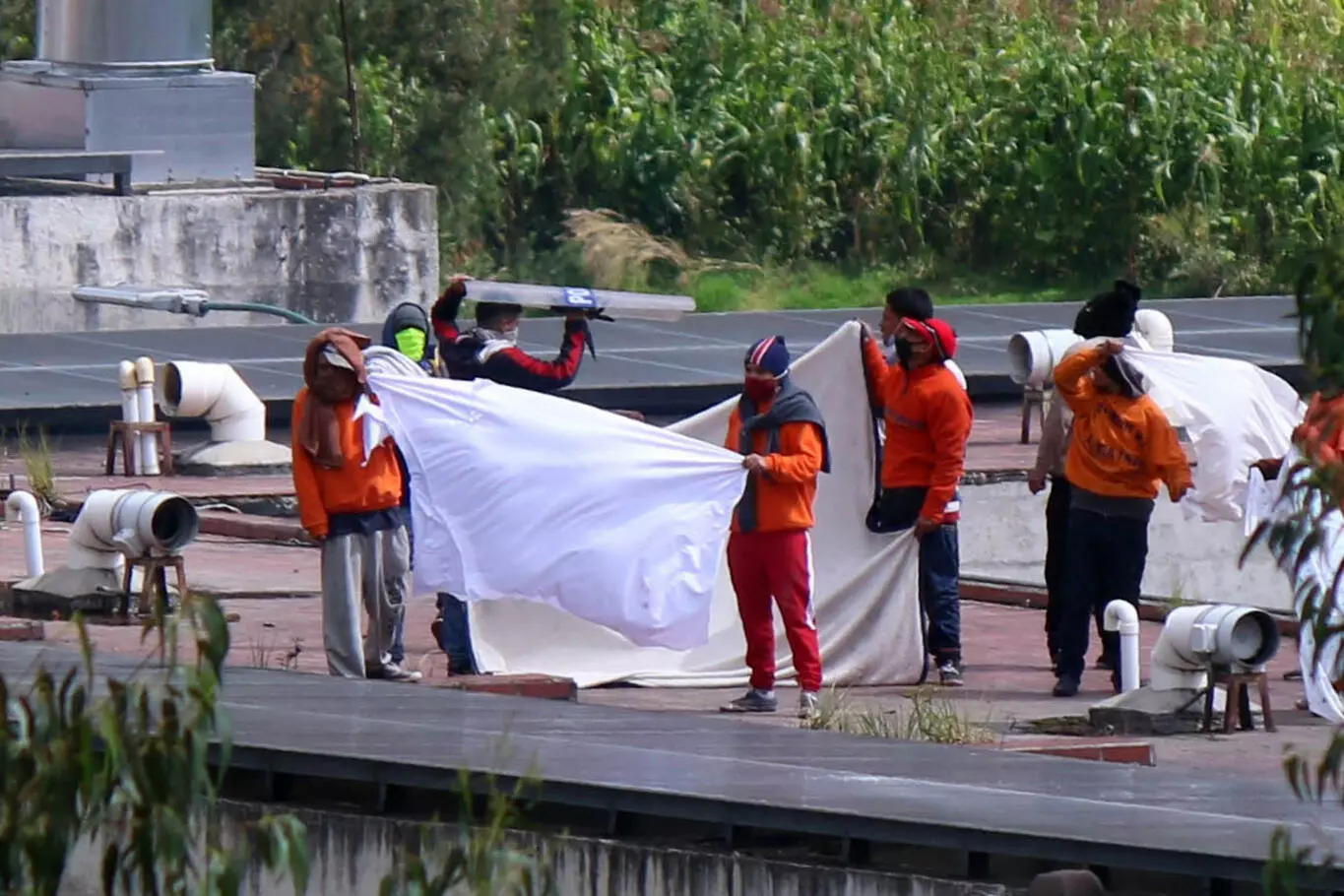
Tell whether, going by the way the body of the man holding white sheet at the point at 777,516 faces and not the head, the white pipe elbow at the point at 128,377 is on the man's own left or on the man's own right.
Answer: on the man's own right

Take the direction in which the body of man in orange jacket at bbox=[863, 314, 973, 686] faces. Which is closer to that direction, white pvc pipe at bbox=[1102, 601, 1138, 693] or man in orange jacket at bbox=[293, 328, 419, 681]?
the man in orange jacket

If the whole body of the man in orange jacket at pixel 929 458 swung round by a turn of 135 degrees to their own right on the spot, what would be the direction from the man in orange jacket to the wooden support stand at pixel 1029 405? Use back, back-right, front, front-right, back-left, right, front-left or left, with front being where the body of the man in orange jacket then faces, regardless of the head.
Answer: front

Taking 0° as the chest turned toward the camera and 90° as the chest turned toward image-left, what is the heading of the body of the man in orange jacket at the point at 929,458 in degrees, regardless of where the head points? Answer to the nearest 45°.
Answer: approximately 45°

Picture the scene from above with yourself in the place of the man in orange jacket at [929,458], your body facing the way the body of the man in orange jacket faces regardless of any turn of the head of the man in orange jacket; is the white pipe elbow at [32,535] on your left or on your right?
on your right

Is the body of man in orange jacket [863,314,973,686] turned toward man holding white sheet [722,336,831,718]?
yes

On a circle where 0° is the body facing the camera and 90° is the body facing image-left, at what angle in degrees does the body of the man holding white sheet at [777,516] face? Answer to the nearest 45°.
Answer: approximately 45°

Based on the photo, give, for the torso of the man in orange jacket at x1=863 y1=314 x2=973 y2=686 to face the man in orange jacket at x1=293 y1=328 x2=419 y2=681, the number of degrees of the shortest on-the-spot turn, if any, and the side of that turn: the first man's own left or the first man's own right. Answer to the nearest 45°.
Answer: approximately 45° to the first man's own right
